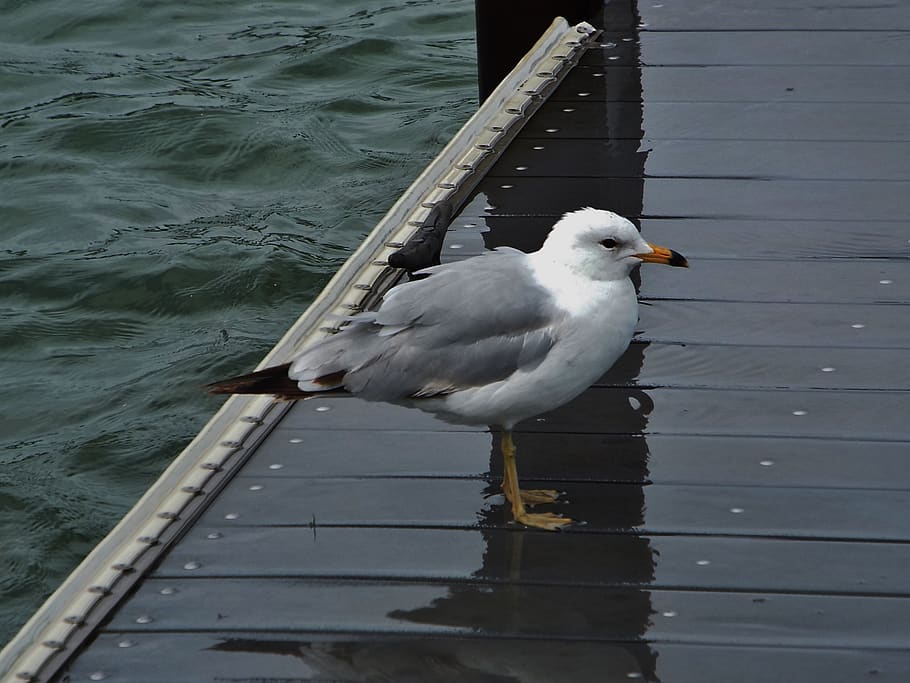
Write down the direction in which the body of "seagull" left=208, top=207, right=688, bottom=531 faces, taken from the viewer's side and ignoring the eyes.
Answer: to the viewer's right

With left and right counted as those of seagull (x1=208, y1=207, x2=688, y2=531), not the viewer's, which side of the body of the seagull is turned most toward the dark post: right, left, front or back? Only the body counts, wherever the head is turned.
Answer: left
